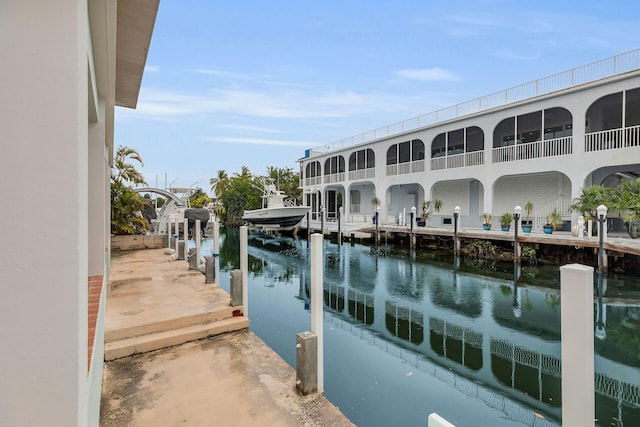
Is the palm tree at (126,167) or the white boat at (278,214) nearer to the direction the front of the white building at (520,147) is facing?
the palm tree

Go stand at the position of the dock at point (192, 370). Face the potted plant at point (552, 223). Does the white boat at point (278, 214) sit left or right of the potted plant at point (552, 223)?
left

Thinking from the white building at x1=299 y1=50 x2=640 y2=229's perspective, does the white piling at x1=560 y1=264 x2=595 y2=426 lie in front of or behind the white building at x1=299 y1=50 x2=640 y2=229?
in front

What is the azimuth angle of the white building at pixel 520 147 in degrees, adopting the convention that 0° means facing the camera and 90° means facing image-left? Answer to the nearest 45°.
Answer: approximately 45°

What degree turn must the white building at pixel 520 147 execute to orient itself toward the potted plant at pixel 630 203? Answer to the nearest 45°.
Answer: approximately 90° to its left
